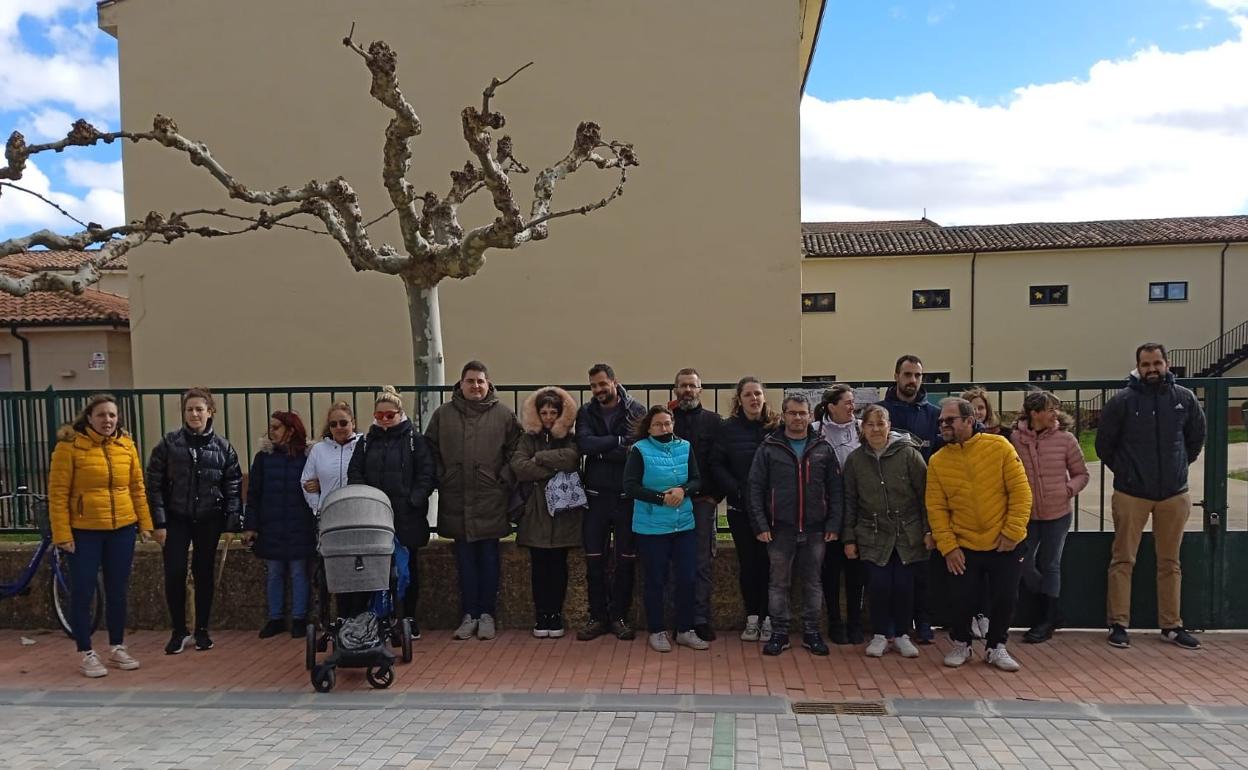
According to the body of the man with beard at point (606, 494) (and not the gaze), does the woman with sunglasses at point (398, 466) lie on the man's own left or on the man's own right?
on the man's own right

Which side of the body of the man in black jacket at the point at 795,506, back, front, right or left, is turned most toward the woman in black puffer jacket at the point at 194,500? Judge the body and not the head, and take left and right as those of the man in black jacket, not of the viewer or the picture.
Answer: right

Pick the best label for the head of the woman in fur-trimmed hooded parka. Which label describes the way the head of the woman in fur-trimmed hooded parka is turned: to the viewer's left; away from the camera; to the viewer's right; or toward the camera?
toward the camera

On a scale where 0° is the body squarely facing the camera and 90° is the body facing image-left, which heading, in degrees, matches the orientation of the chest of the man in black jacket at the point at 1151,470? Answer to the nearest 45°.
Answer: approximately 0°

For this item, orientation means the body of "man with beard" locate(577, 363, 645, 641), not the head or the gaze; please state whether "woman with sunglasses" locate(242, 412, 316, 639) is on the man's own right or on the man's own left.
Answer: on the man's own right

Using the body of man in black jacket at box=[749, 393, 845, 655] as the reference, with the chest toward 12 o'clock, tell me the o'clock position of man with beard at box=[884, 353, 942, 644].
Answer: The man with beard is roughly at 8 o'clock from the man in black jacket.

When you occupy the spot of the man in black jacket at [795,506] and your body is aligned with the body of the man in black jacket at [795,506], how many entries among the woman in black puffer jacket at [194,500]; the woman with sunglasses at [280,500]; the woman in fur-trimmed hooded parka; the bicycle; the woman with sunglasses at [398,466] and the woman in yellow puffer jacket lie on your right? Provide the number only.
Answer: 6

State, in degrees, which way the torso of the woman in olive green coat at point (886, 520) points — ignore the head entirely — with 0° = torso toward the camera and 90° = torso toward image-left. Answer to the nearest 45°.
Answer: approximately 0°

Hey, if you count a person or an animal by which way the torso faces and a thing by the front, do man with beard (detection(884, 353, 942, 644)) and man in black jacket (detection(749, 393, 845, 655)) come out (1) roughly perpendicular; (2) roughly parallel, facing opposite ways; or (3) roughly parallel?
roughly parallel

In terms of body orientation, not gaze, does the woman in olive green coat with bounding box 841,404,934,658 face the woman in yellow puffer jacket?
no

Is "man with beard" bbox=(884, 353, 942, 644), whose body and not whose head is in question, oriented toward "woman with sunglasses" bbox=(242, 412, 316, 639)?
no

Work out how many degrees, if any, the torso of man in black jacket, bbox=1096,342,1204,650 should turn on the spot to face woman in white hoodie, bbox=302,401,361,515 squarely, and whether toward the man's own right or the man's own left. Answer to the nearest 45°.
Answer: approximately 45° to the man's own right

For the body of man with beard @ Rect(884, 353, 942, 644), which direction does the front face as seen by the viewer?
toward the camera

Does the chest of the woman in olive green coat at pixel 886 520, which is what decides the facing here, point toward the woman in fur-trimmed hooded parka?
no

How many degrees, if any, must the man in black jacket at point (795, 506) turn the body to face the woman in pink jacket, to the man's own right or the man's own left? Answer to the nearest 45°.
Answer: approximately 90° to the man's own left

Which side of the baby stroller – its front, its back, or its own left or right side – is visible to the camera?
front
